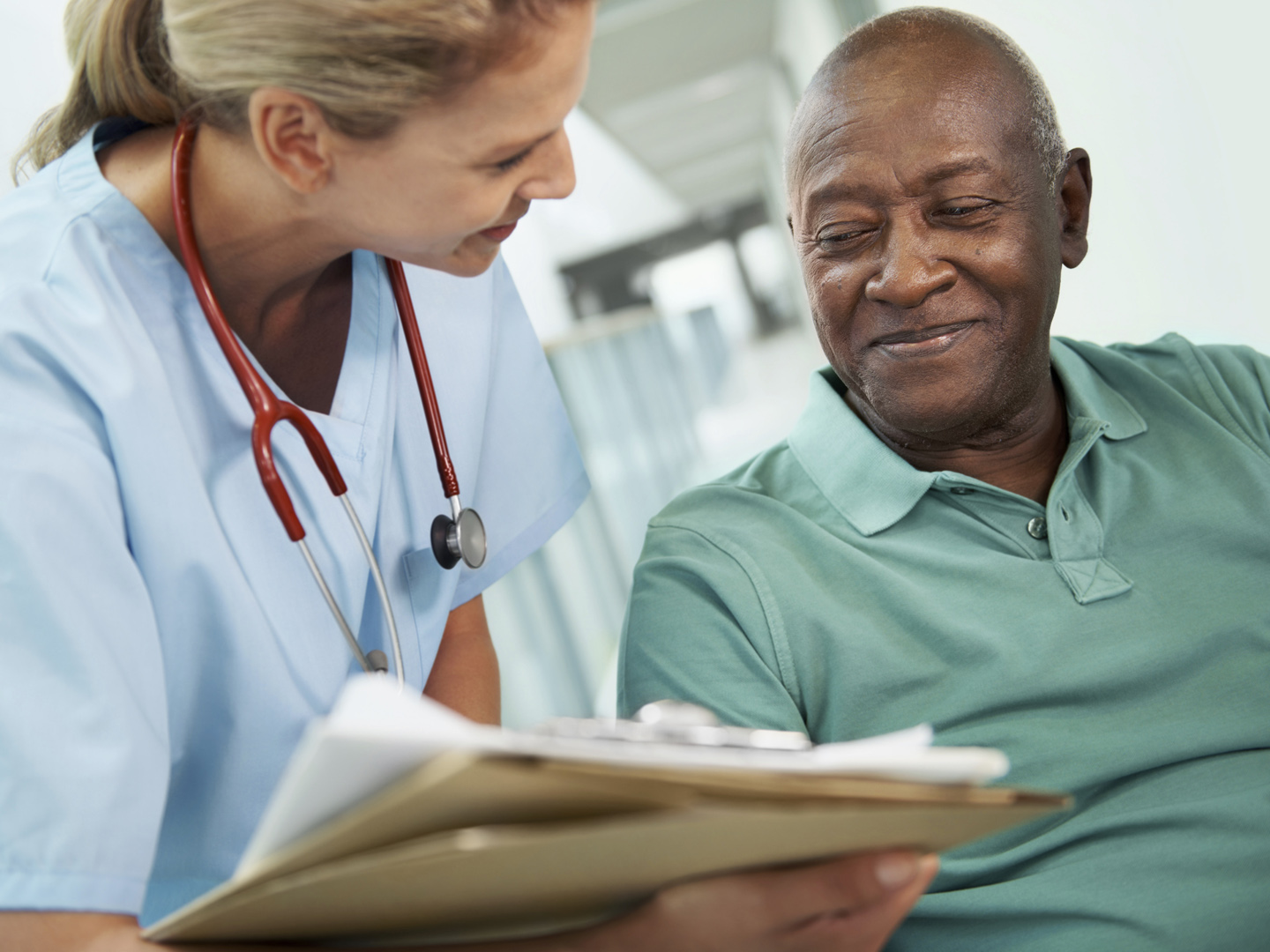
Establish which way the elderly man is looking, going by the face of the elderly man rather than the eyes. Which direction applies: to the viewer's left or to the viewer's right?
to the viewer's left

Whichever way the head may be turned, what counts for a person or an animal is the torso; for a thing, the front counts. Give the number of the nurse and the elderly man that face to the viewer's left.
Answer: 0

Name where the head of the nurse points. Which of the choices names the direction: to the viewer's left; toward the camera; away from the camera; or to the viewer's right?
to the viewer's right
